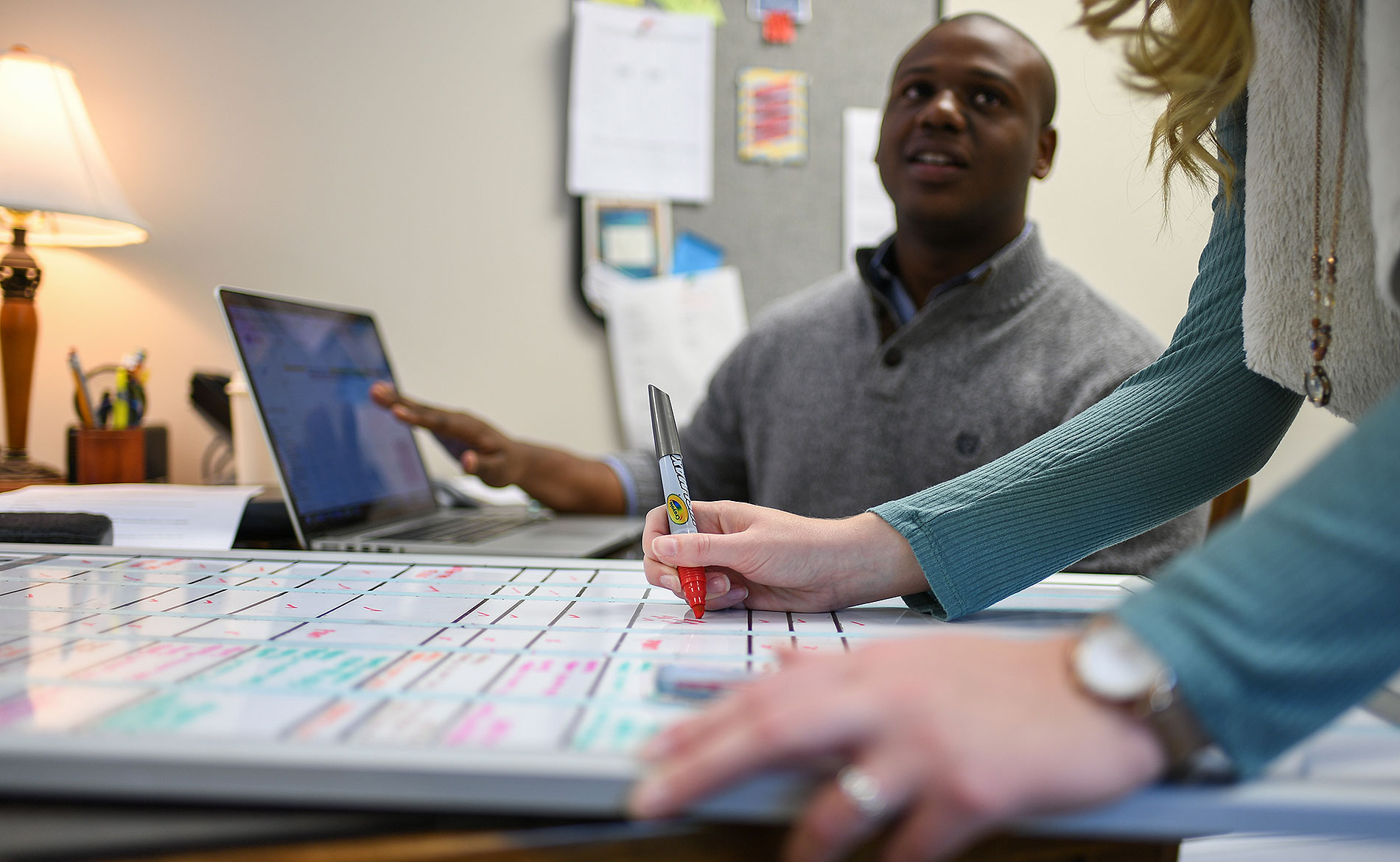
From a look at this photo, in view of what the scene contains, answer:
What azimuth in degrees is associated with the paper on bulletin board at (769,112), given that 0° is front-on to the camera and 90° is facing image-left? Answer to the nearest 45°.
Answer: approximately 0°

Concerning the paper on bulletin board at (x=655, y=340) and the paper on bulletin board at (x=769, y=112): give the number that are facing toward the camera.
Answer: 2

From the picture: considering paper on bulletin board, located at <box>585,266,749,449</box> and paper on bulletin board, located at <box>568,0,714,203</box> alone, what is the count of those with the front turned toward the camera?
2

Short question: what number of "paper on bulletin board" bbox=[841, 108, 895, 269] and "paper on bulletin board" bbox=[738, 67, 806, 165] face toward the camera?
2

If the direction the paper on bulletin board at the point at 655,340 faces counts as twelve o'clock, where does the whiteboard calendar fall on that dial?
The whiteboard calendar is roughly at 12 o'clock from the paper on bulletin board.

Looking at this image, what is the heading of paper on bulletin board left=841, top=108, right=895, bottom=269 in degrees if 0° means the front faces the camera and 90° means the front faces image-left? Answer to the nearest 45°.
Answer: approximately 0°
